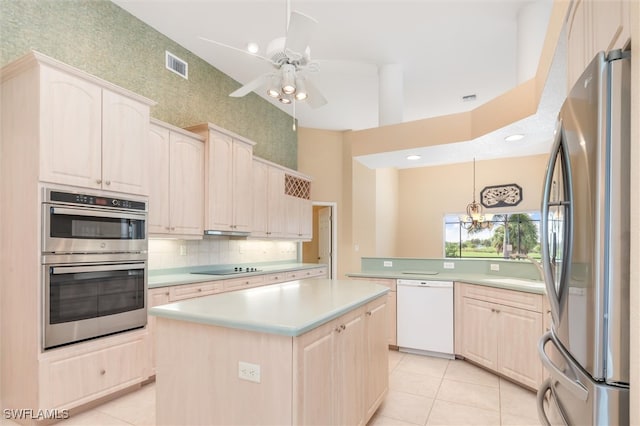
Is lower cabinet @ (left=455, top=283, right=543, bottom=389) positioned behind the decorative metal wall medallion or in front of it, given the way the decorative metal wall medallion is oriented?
in front

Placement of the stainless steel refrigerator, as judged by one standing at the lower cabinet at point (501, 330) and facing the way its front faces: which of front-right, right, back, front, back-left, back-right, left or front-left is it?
front-left

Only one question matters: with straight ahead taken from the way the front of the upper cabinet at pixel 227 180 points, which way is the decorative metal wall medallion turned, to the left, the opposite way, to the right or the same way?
to the right

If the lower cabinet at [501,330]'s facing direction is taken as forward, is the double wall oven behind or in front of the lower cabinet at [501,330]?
in front

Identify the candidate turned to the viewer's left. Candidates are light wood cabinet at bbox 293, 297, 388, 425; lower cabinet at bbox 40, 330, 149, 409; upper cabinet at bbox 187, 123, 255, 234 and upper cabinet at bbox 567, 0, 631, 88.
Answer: upper cabinet at bbox 567, 0, 631, 88

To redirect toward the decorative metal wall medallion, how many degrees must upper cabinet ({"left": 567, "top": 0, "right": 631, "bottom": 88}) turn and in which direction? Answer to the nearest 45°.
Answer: approximately 90° to its right

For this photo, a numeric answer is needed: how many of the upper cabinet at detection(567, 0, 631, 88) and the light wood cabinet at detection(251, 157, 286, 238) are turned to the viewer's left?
1

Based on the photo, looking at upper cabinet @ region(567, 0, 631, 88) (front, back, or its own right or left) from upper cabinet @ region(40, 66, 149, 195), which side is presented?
front

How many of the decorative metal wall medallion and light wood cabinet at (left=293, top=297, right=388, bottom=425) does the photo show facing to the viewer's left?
0

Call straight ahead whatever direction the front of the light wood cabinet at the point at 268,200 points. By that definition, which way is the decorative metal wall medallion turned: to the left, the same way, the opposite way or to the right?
to the right

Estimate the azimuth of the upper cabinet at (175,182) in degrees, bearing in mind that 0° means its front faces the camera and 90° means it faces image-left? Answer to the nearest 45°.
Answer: approximately 315°
